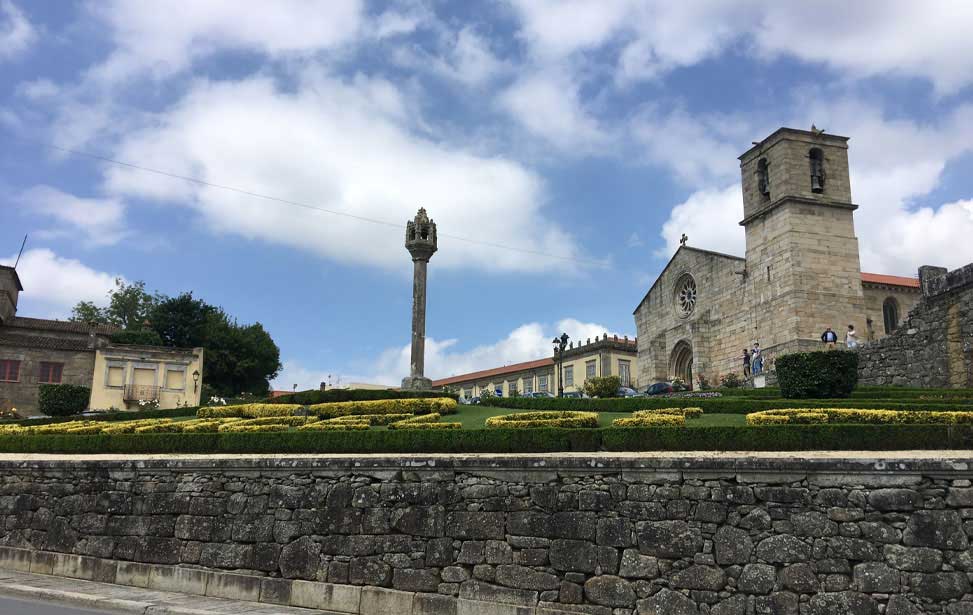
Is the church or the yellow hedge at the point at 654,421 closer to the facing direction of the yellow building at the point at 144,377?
the yellow hedge

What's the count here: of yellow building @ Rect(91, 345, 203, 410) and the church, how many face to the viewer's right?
0

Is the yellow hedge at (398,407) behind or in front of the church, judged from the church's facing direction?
in front

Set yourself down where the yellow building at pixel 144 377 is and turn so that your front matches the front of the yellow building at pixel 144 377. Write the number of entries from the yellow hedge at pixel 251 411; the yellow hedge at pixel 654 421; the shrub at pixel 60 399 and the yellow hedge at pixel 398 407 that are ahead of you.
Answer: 4

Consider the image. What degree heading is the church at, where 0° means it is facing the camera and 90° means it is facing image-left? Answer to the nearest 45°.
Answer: approximately 45°

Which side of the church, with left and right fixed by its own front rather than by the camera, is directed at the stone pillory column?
front

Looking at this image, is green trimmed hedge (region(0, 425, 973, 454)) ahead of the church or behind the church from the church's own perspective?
ahead

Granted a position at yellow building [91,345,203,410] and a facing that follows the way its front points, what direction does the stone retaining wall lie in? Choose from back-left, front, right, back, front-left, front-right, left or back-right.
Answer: front

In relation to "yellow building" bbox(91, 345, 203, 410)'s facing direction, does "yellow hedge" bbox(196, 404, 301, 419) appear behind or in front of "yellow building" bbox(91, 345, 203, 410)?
in front

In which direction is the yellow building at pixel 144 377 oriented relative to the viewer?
toward the camera

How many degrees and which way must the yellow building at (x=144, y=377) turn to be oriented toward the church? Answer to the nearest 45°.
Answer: approximately 45° to its left

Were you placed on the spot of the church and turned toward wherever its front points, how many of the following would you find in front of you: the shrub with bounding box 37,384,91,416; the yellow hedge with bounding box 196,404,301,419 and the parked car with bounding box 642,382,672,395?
3
